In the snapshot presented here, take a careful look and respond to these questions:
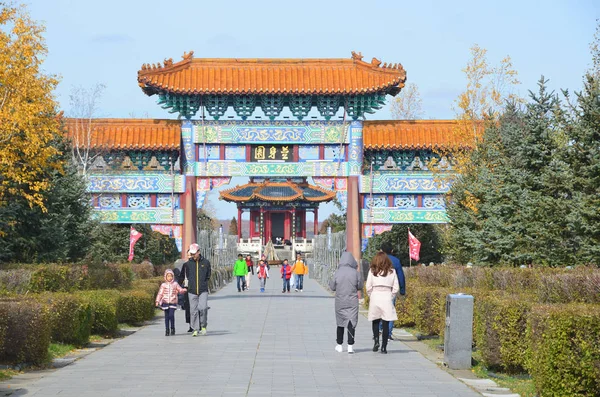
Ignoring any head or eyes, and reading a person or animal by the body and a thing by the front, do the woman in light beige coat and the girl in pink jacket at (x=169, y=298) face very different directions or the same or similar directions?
very different directions

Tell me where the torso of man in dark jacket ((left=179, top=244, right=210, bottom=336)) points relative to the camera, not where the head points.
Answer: toward the camera

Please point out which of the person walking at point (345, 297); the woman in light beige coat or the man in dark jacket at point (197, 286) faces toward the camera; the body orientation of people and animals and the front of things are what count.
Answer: the man in dark jacket

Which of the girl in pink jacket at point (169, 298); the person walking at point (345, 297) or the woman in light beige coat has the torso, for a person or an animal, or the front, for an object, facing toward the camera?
the girl in pink jacket

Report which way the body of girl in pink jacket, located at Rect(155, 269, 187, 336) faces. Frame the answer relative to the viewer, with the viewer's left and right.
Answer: facing the viewer

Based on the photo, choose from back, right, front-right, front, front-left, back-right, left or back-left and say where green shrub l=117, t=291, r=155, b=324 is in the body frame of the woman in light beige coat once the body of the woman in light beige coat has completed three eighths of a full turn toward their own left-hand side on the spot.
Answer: right

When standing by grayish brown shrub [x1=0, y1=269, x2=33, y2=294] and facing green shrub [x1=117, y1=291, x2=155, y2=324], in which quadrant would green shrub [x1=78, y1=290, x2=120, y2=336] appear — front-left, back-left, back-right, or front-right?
front-right

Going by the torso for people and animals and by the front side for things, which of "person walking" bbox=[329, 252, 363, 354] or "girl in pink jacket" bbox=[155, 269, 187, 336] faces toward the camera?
the girl in pink jacket

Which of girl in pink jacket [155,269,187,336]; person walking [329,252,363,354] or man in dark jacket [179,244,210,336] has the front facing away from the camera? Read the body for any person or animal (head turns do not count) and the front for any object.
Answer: the person walking

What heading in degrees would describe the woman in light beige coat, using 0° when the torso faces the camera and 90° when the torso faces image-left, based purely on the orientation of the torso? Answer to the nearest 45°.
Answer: approximately 180°

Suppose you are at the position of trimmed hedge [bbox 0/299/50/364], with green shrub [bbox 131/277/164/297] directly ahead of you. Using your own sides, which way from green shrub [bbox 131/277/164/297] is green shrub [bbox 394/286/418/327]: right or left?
right

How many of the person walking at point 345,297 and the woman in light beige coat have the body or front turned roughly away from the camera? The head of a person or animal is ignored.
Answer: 2

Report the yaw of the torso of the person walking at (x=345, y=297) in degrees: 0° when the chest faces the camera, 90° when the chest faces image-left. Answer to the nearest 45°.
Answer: approximately 180°

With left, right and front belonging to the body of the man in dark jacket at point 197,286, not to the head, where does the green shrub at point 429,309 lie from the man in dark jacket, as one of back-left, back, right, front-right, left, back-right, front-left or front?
left
